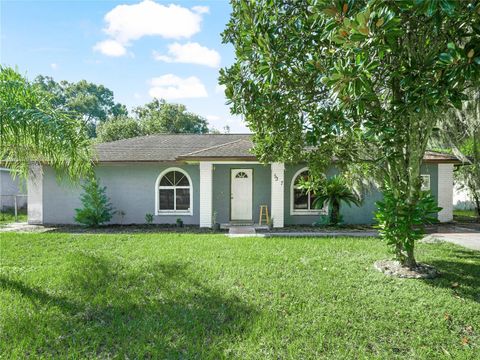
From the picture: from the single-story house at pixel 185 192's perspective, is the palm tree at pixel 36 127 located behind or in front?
in front

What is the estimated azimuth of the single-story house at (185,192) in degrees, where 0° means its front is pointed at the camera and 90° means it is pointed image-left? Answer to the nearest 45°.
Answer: approximately 0°

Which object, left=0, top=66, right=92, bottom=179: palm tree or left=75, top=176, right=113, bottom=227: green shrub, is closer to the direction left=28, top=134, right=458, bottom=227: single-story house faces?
the palm tree
